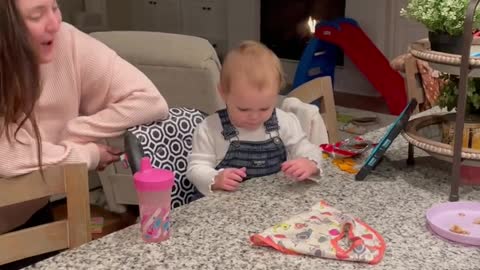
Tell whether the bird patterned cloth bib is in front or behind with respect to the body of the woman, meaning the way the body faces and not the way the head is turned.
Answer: in front

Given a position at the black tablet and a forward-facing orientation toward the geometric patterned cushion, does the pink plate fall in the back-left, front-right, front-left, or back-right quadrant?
back-left

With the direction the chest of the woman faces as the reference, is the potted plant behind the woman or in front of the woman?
in front

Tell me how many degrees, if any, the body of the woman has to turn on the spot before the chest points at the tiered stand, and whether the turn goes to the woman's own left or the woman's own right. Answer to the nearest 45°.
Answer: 0° — they already face it

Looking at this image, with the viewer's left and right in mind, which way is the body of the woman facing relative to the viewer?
facing the viewer and to the right of the viewer

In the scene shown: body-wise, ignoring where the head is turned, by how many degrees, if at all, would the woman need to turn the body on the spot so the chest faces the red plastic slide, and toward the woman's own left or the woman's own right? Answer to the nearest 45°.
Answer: approximately 90° to the woman's own left

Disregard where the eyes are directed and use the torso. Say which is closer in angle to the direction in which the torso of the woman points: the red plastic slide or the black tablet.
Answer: the black tablet

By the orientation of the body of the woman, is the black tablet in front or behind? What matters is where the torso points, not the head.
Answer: in front

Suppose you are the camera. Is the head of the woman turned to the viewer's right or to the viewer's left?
to the viewer's right
